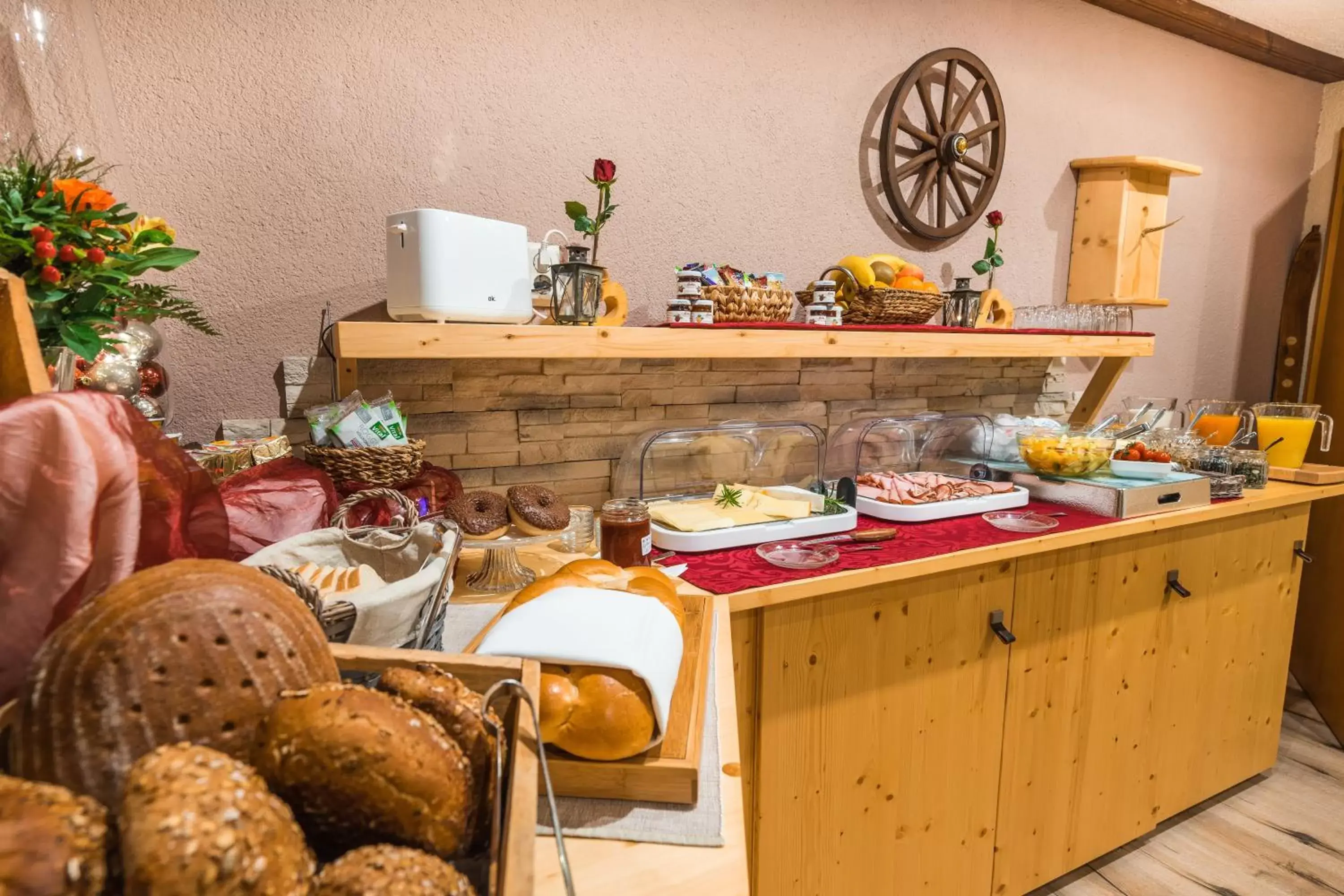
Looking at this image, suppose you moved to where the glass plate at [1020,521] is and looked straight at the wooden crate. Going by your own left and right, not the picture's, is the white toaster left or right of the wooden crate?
right

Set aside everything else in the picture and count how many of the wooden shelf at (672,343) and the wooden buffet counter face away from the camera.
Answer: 0

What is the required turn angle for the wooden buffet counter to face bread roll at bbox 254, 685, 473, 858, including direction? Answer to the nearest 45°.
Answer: approximately 45° to its right

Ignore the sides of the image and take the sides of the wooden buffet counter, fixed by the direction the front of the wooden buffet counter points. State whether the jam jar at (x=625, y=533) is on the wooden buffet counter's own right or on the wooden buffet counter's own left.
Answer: on the wooden buffet counter's own right

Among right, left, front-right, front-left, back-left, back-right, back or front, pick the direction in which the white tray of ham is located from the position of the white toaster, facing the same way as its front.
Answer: front-left

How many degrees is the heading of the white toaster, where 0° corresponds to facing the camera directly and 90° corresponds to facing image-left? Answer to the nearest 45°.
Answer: approximately 315°

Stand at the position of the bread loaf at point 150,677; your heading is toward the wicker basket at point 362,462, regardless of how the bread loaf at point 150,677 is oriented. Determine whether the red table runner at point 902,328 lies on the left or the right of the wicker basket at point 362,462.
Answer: right

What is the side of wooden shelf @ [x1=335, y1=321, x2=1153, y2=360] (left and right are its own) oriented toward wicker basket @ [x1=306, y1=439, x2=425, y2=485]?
right

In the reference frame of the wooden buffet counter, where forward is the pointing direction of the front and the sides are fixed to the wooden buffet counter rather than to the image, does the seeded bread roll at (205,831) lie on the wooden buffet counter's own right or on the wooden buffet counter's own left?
on the wooden buffet counter's own right

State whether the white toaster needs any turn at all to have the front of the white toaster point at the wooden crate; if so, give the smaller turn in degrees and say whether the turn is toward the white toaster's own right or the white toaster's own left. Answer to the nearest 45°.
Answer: approximately 45° to the white toaster's own right

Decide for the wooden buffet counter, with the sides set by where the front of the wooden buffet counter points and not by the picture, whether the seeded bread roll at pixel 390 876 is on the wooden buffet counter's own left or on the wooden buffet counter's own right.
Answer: on the wooden buffet counter's own right

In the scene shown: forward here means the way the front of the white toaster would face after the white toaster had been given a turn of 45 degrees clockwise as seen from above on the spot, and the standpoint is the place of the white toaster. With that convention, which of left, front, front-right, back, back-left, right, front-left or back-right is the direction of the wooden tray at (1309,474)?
left

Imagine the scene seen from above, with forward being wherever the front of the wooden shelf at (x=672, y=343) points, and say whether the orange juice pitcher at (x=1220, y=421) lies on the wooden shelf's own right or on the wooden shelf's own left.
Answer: on the wooden shelf's own left

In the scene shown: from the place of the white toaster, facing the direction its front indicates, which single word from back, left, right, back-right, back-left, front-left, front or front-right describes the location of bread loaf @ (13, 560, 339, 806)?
front-right

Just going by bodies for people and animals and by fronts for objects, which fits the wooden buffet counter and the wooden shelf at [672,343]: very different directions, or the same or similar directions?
same or similar directions

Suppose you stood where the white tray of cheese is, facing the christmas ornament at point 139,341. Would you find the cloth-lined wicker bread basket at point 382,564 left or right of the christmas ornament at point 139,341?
left

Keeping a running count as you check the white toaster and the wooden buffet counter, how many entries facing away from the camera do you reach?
0
